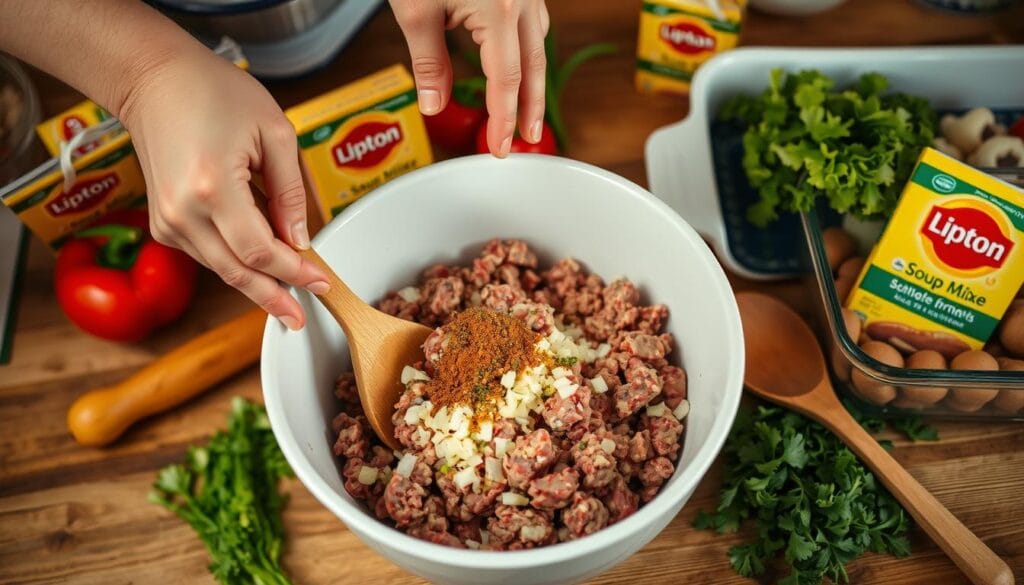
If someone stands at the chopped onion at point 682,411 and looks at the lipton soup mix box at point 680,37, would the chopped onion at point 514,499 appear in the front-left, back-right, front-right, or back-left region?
back-left

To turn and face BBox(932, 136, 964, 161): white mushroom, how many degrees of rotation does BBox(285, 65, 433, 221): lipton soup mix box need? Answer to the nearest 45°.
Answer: approximately 90° to its left

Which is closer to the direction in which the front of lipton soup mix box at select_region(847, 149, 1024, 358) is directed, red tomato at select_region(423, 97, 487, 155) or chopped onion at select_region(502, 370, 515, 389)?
the chopped onion

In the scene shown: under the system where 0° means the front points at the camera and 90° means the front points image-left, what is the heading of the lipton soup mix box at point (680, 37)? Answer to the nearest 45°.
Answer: approximately 0°

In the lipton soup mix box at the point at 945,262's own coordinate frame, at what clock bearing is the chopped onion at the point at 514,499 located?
The chopped onion is roughly at 1 o'clock from the lipton soup mix box.
